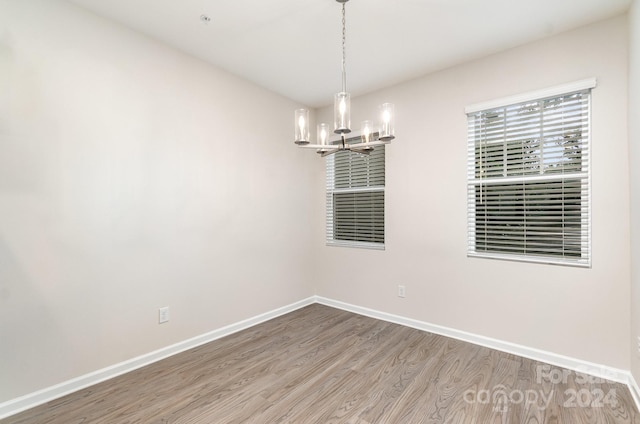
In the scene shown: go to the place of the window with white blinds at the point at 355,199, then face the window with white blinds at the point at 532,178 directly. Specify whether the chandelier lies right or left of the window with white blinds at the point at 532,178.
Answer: right

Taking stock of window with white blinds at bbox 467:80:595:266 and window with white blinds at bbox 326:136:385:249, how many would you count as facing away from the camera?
0

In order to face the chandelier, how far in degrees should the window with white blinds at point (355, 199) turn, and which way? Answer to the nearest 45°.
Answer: approximately 45° to its left

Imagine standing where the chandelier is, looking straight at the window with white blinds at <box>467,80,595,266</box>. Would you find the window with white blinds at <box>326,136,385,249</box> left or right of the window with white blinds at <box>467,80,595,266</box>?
left

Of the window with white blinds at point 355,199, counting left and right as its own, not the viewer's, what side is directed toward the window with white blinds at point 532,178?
left

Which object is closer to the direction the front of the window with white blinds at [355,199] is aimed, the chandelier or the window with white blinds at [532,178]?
the chandelier

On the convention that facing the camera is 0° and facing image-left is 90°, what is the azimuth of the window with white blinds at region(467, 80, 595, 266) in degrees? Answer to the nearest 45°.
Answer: approximately 45°

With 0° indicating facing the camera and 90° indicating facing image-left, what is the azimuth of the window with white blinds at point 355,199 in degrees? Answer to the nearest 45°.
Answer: approximately 45°

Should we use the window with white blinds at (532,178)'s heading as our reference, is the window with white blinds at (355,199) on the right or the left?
on its right
